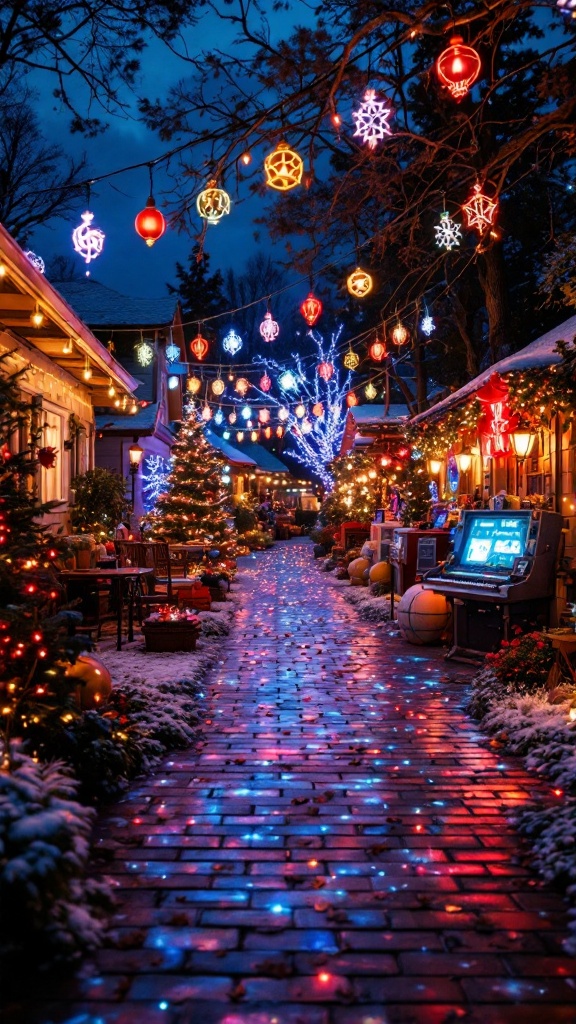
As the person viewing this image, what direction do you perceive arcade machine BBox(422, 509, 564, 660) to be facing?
facing the viewer and to the left of the viewer

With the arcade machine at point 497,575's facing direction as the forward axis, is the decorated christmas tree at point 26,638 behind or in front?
in front

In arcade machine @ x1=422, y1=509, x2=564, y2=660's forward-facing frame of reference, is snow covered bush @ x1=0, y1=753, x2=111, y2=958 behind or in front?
in front

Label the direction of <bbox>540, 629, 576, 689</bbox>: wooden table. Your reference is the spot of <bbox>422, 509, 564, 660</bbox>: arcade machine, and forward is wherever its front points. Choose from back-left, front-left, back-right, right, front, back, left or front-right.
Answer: front-left

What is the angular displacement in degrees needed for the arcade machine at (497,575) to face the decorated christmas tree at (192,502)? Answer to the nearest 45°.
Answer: approximately 90° to its right

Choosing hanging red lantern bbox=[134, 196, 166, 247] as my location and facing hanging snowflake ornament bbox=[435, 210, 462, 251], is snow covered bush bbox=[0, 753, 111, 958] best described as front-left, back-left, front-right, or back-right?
back-right

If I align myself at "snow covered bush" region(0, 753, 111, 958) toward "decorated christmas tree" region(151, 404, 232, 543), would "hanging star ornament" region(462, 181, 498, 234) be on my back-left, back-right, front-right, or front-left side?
front-right
